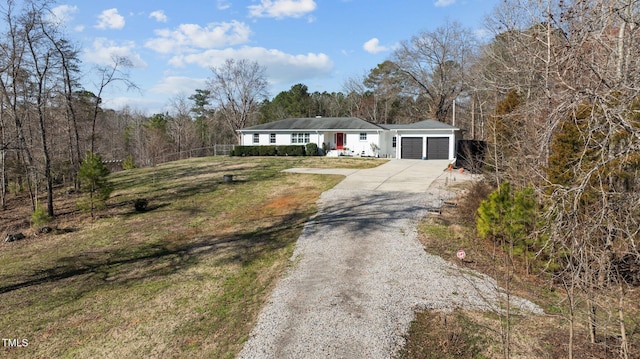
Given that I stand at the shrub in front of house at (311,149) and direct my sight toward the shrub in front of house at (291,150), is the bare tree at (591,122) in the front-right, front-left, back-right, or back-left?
back-left

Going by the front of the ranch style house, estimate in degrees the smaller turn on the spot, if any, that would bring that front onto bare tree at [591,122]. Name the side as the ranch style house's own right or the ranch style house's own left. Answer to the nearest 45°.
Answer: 0° — it already faces it

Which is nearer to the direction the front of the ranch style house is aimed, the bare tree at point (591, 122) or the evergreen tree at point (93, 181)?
the bare tree

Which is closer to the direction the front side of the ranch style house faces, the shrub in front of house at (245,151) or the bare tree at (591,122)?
the bare tree

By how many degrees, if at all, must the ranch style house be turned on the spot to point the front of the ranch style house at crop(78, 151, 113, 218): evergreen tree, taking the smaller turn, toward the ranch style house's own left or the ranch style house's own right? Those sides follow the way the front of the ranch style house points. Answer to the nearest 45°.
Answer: approximately 45° to the ranch style house's own right

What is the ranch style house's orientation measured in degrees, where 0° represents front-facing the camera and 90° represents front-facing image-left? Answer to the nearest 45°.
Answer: approximately 0°

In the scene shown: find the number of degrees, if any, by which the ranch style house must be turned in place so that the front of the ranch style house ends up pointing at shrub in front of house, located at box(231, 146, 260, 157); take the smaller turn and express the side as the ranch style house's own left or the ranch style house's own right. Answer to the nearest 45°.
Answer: approximately 90° to the ranch style house's own right

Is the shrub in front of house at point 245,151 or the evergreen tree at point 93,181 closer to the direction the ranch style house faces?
the evergreen tree
